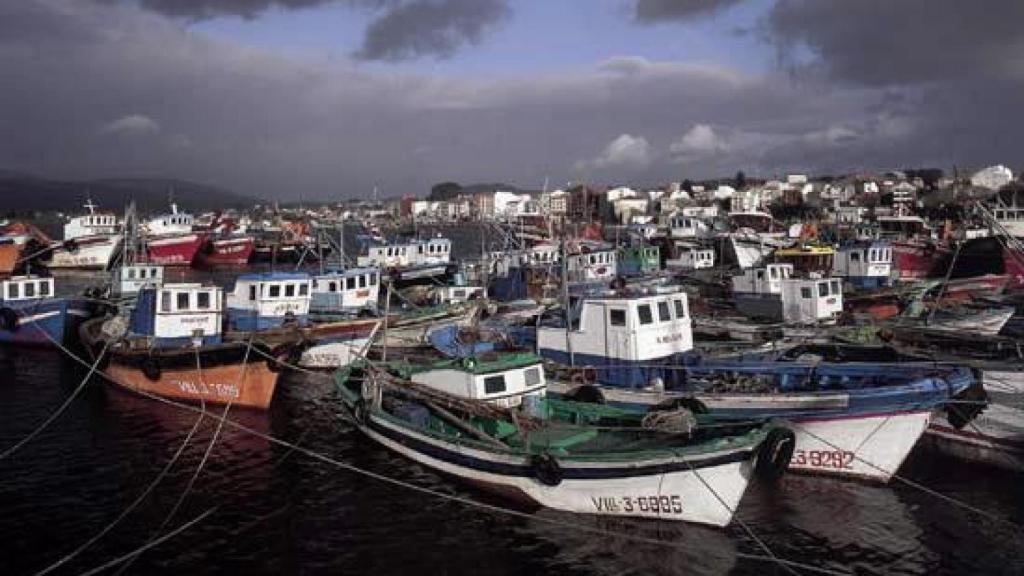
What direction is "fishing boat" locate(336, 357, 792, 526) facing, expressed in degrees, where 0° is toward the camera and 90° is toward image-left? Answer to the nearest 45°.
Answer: approximately 315°

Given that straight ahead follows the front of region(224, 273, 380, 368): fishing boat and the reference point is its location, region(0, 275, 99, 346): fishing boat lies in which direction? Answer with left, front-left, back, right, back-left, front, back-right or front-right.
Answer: back

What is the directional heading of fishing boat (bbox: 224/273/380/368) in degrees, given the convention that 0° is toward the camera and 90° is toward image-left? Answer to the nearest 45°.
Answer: approximately 315°

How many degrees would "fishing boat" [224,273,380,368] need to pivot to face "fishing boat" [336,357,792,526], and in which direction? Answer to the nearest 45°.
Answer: approximately 45° to its right

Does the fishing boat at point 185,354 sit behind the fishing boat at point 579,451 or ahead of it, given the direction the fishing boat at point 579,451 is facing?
behind
